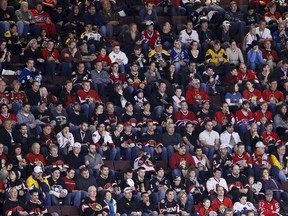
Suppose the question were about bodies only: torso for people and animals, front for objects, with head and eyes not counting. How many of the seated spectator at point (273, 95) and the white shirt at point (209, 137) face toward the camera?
2

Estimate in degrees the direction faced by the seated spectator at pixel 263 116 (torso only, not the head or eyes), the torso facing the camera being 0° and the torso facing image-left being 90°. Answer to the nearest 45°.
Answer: approximately 0°

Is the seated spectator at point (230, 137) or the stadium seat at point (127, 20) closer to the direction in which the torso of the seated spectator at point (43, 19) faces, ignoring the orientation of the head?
the seated spectator

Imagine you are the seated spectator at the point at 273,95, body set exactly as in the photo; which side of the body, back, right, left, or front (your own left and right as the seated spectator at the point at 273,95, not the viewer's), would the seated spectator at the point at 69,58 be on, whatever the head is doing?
right

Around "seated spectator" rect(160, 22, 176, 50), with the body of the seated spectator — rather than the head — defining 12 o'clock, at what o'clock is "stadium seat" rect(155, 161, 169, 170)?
The stadium seat is roughly at 12 o'clock from the seated spectator.

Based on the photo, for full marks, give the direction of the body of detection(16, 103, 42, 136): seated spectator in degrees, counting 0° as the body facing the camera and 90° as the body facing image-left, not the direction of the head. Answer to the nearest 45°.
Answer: approximately 315°

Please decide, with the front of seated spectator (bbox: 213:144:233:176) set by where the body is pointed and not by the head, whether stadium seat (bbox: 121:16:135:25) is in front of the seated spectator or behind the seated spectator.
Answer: behind

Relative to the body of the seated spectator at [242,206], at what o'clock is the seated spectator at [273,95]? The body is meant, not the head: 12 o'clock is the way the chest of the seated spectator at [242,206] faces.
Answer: the seated spectator at [273,95] is roughly at 6 o'clock from the seated spectator at [242,206].
